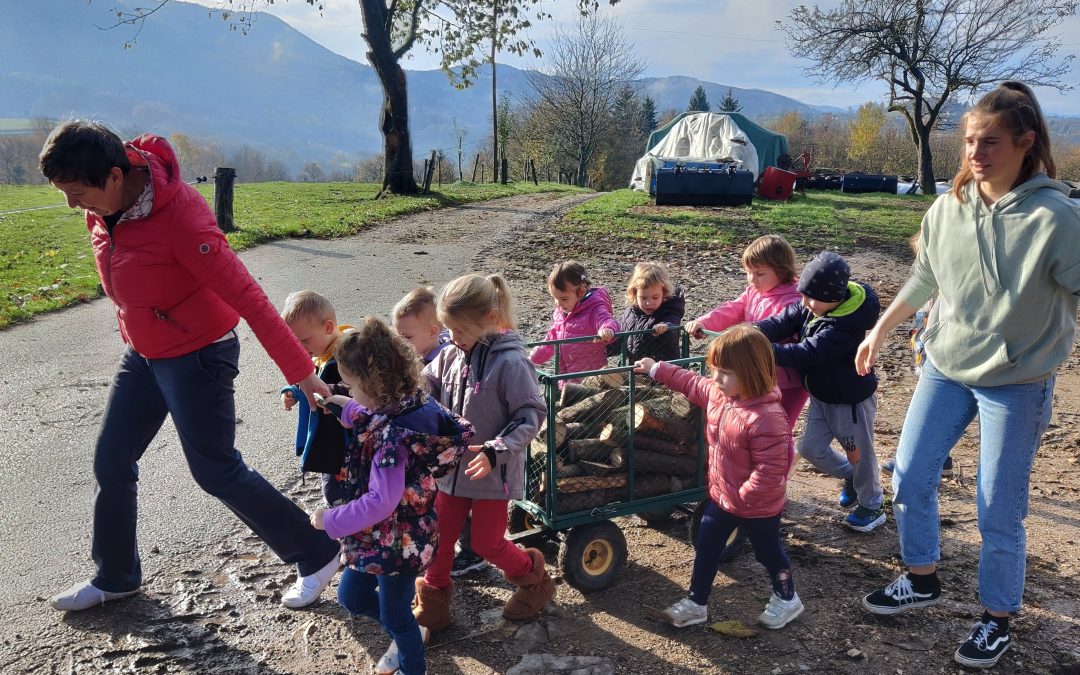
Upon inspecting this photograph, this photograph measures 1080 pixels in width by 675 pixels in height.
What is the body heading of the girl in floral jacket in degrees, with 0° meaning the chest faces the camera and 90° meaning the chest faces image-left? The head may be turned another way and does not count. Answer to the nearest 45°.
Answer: approximately 90°

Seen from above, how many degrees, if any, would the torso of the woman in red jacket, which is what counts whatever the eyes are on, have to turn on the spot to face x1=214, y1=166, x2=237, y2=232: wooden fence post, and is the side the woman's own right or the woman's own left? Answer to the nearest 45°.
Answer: approximately 135° to the woman's own right

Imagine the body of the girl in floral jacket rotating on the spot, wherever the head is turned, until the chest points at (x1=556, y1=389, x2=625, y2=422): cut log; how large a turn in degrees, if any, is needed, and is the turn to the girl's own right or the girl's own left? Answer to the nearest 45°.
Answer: approximately 135° to the girl's own right

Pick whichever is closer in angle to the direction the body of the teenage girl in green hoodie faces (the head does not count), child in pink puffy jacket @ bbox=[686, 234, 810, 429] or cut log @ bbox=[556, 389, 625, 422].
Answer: the cut log

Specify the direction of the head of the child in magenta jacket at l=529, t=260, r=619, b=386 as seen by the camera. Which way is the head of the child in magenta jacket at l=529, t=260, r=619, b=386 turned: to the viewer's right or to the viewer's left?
to the viewer's left

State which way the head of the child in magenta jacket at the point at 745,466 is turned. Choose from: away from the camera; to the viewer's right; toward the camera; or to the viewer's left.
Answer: to the viewer's left

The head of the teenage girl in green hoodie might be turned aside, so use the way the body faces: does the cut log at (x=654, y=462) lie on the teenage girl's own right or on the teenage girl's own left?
on the teenage girl's own right
